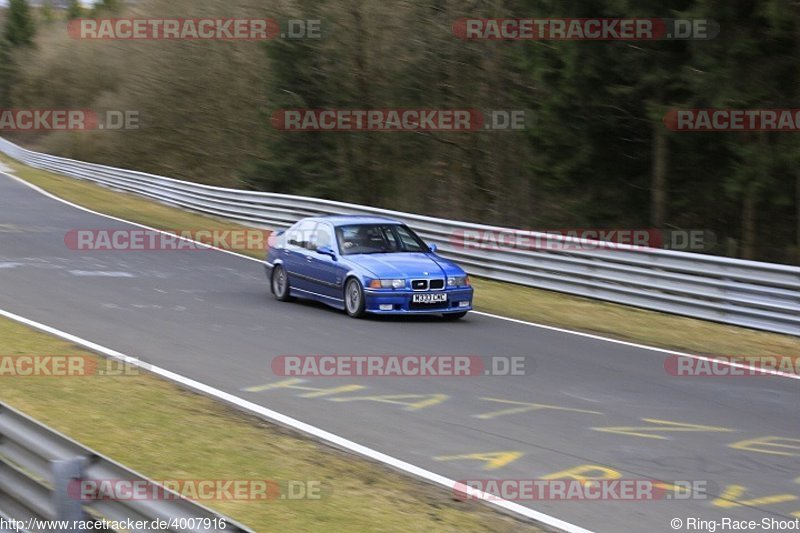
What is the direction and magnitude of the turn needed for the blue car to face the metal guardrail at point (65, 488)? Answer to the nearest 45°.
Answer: approximately 45° to its right

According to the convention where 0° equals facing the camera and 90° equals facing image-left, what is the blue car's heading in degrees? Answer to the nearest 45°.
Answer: approximately 315°

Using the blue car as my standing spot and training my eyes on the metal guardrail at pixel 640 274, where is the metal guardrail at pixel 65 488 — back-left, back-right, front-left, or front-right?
back-right
